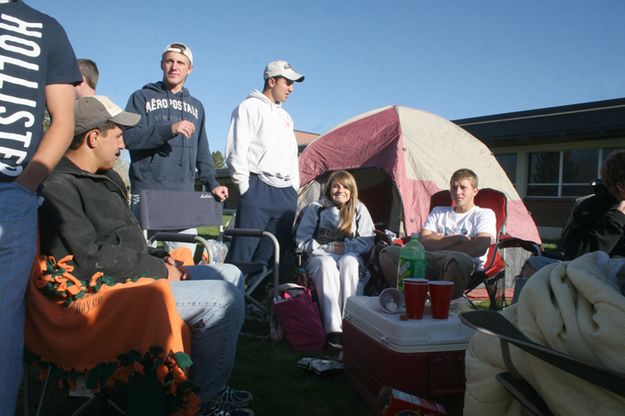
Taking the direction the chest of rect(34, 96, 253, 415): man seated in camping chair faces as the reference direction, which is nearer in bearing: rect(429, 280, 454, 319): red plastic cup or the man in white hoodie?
the red plastic cup

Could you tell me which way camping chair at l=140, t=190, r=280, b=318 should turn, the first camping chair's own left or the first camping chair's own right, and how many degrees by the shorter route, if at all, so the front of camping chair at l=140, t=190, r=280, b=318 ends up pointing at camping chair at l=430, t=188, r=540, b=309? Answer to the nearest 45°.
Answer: approximately 45° to the first camping chair's own left

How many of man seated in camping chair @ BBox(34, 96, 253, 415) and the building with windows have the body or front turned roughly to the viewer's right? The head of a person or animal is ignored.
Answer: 1

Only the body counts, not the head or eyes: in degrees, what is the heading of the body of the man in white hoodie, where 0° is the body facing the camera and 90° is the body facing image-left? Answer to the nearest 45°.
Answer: approximately 315°

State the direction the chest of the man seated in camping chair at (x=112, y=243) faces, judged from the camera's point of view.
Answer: to the viewer's right

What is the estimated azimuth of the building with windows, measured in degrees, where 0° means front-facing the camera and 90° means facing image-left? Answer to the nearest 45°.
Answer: approximately 45°

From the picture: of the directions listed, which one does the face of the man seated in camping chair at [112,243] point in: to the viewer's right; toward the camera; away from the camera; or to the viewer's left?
to the viewer's right

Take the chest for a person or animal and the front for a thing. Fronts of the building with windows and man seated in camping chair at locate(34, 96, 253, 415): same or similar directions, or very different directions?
very different directions

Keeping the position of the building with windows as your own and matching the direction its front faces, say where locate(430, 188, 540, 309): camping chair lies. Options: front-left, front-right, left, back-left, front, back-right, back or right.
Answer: front-left
